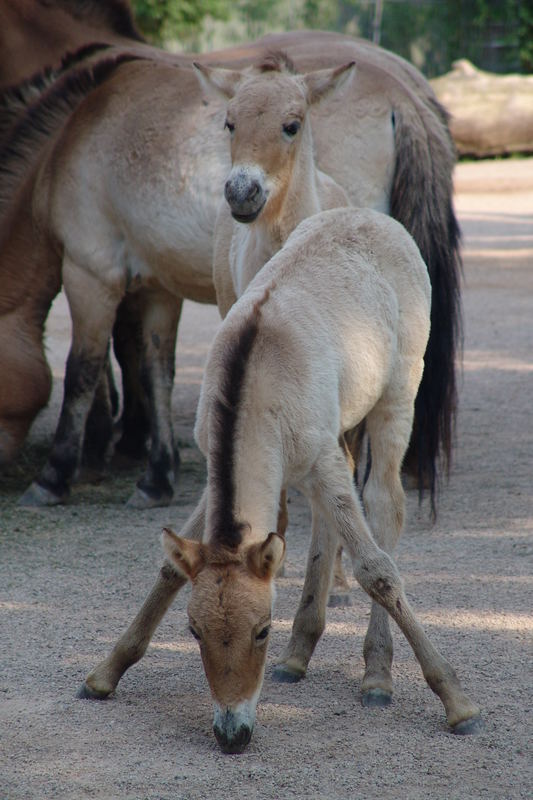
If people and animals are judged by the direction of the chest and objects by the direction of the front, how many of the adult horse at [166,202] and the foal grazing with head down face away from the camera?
0

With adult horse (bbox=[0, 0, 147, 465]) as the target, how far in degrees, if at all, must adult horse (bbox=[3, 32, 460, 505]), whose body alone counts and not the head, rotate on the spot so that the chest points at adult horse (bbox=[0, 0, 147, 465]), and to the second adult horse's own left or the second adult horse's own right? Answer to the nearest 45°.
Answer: approximately 45° to the second adult horse's own right

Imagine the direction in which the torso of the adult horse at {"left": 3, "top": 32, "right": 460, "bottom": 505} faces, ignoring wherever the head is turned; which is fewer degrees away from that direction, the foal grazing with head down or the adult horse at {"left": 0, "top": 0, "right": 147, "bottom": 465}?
the adult horse

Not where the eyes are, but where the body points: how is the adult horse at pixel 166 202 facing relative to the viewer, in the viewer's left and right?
facing to the left of the viewer

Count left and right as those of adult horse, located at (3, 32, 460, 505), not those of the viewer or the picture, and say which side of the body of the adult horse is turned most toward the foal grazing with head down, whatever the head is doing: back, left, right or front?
left

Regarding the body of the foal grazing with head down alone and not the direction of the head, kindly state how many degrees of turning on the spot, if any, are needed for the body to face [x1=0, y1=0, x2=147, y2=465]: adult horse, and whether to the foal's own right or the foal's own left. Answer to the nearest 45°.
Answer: approximately 90° to the foal's own right

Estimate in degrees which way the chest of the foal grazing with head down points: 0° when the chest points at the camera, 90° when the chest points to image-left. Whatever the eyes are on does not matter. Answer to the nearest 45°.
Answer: approximately 45°
